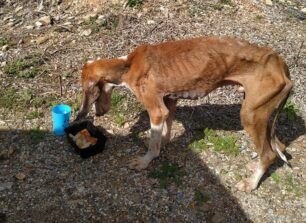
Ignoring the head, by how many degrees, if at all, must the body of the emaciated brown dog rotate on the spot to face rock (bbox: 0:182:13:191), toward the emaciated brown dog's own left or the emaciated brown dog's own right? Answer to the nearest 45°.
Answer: approximately 45° to the emaciated brown dog's own left

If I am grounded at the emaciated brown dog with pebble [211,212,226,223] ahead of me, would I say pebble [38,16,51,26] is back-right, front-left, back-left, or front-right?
back-right

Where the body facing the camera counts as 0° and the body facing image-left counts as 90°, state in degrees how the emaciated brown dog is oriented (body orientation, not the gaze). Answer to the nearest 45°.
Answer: approximately 90°

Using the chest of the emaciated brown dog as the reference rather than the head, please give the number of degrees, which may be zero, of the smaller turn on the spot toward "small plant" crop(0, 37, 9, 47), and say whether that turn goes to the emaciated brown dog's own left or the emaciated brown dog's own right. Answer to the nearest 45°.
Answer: approximately 45° to the emaciated brown dog's own right

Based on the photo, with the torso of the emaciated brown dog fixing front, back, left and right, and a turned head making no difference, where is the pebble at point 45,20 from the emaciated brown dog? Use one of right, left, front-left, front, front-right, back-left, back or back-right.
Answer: front-right

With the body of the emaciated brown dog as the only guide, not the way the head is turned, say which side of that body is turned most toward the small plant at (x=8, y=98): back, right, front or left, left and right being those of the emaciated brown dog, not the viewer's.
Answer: front

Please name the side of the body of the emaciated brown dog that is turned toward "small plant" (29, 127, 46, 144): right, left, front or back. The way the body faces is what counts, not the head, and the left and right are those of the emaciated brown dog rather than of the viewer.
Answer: front
